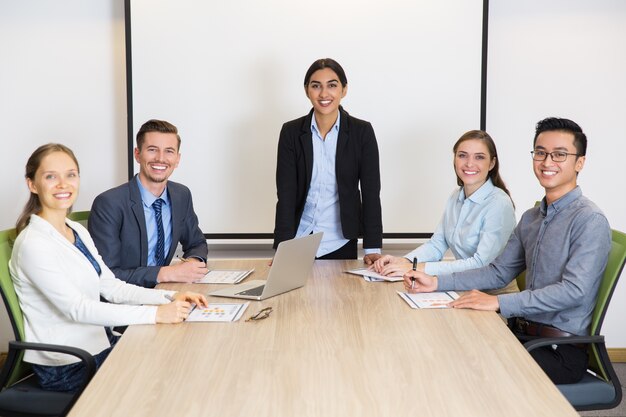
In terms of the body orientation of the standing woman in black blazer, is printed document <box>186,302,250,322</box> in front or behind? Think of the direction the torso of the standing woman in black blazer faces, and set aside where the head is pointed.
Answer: in front

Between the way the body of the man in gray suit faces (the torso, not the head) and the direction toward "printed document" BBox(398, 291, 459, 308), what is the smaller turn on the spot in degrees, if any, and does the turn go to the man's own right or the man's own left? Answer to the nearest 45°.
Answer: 0° — they already face it

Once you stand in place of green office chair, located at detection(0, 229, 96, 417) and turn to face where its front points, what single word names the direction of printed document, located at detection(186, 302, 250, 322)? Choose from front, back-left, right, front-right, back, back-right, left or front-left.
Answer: front

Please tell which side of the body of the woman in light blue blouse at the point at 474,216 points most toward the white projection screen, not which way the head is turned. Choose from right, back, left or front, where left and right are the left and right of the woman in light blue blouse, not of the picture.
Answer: right

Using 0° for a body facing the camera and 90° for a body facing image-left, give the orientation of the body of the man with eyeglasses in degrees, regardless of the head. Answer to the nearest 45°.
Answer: approximately 45°

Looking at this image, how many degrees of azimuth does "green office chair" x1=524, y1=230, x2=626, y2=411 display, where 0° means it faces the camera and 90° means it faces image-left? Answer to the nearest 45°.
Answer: approximately 90°

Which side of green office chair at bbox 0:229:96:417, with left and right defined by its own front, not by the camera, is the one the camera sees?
right

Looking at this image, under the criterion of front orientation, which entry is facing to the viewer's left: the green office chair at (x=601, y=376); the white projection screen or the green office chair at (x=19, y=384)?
the green office chair at (x=601, y=376)

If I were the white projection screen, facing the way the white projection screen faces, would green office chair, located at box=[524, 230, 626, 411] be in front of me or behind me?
in front

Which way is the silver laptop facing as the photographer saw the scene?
facing away from the viewer and to the left of the viewer

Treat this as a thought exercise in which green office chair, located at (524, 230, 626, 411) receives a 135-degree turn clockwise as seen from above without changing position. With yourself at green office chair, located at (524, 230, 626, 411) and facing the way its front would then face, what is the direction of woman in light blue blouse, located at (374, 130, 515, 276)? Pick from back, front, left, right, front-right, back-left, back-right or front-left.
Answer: left

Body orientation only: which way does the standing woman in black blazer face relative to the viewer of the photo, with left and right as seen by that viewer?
facing the viewer

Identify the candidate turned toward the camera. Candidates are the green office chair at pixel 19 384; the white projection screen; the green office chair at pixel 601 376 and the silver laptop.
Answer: the white projection screen

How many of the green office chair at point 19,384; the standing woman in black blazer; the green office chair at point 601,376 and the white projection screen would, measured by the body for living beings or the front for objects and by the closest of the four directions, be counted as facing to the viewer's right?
1

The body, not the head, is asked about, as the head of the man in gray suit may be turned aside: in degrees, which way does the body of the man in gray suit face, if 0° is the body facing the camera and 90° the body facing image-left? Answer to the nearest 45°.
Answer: approximately 315°
